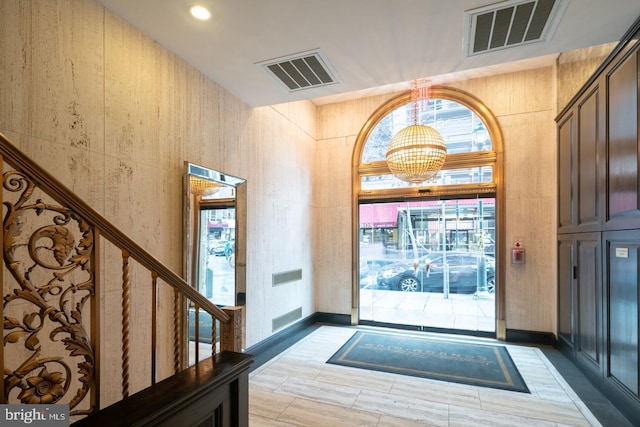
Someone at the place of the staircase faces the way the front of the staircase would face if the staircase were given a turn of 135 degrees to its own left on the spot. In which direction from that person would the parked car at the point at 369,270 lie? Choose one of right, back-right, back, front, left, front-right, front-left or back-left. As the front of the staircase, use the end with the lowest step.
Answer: back-right

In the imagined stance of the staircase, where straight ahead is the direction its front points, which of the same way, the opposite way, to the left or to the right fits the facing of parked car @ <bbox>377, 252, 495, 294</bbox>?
to the left

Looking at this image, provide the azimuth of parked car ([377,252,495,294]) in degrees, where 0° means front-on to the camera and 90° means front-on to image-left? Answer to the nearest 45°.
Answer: approximately 90°

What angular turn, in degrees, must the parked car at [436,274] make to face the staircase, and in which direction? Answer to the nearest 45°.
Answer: approximately 90° to its left

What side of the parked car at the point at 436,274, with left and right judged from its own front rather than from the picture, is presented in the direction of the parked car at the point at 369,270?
front

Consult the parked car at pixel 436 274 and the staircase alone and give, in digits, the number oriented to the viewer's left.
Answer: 1

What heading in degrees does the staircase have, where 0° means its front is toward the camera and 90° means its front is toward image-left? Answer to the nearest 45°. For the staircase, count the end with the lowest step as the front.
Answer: approximately 225°
